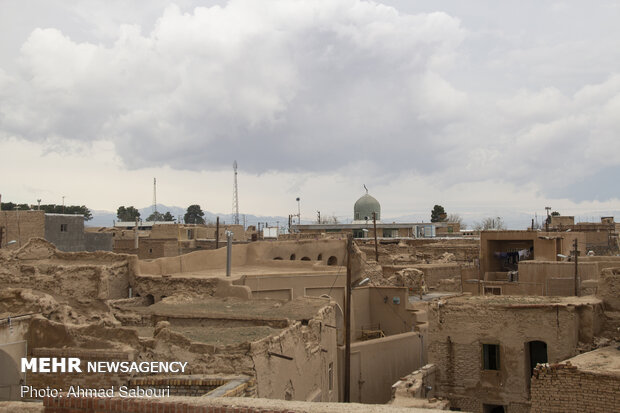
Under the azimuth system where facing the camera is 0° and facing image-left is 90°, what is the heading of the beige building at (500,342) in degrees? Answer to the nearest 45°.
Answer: approximately 0°

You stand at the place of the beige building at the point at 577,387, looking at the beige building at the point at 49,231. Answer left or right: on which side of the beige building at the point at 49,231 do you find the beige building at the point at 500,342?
right

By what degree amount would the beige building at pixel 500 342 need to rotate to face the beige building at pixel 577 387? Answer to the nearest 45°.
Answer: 0° — it already faces it

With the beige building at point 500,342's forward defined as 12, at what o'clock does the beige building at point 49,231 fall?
the beige building at point 49,231 is roughly at 4 o'clock from the beige building at point 500,342.
